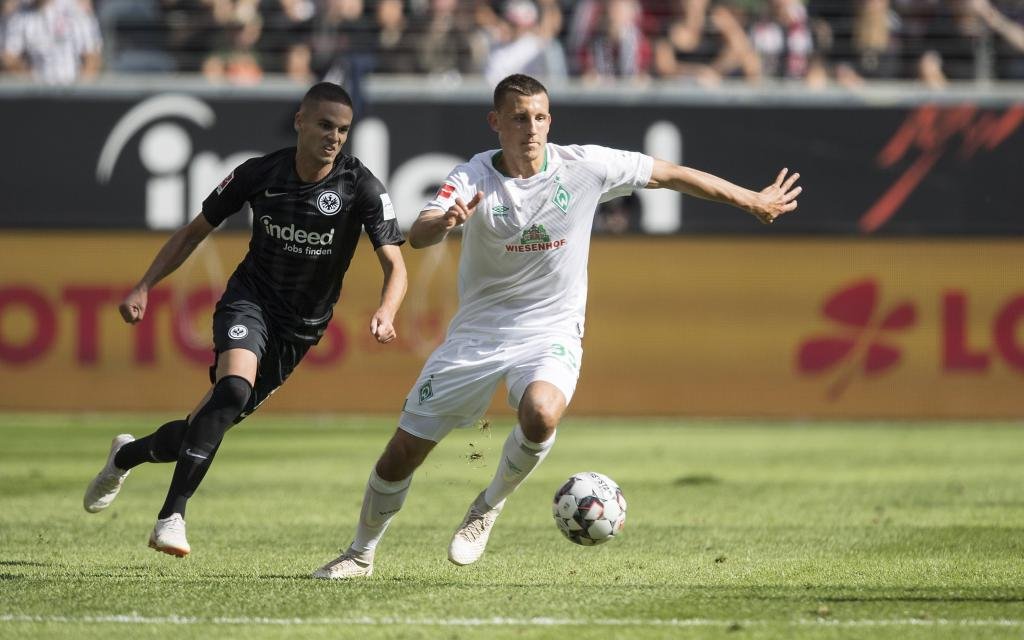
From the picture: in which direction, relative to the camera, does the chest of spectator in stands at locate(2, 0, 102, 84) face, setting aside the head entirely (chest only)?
toward the camera

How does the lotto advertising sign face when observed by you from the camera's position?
facing the viewer

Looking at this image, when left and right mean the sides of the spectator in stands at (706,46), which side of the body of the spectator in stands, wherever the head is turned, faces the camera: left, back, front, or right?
front

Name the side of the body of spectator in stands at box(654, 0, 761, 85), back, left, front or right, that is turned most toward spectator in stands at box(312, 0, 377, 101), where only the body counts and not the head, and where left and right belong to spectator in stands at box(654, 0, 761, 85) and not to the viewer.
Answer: right

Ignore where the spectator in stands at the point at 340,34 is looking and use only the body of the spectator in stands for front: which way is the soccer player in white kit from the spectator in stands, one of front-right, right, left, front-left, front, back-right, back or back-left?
front

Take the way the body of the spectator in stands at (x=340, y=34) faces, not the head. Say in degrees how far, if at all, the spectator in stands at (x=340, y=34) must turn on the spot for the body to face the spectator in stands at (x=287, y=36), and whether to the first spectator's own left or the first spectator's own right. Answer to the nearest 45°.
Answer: approximately 90° to the first spectator's own right

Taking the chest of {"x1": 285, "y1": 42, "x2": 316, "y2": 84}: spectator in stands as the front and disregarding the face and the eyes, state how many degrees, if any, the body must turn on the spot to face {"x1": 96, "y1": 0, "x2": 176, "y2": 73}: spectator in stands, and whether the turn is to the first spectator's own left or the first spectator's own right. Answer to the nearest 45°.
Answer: approximately 90° to the first spectator's own right

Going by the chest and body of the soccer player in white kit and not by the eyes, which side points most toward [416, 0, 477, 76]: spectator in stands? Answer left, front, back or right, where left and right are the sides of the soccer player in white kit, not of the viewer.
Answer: back

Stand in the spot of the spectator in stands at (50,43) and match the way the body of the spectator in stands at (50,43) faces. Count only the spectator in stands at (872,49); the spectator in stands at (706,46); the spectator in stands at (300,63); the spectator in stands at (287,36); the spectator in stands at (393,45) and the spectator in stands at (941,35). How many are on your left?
6

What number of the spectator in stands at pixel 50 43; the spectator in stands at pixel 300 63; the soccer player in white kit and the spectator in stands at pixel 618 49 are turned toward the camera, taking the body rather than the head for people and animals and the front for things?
4

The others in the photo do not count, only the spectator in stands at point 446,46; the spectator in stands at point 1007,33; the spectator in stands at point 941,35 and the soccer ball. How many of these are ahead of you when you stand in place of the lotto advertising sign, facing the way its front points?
1

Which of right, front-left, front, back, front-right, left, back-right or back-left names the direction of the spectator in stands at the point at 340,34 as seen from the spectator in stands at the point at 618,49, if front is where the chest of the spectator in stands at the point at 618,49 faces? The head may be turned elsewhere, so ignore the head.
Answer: right

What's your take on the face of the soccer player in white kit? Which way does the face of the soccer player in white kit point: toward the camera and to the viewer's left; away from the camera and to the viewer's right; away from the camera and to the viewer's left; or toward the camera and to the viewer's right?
toward the camera and to the viewer's right

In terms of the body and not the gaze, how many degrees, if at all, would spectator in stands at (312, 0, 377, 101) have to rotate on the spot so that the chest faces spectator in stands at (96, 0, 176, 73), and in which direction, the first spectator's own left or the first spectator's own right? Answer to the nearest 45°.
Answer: approximately 90° to the first spectator's own right
